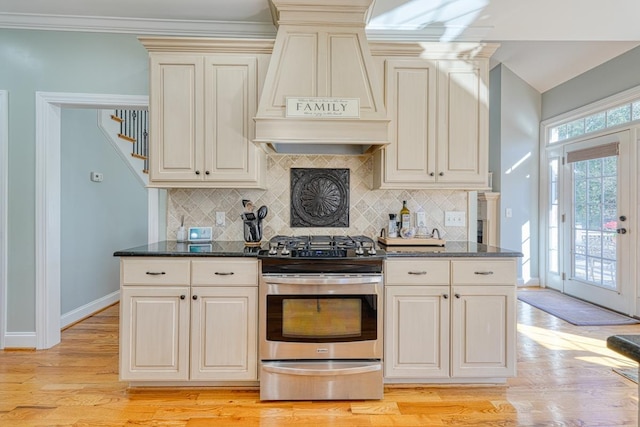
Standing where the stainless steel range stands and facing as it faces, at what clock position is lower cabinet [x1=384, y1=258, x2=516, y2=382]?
The lower cabinet is roughly at 9 o'clock from the stainless steel range.

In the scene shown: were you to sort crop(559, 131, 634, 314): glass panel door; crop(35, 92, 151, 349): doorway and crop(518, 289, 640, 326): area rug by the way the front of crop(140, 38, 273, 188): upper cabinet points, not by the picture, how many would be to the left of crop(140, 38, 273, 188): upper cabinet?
2

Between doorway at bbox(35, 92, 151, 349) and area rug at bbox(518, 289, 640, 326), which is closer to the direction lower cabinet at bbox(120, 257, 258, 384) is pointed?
the area rug

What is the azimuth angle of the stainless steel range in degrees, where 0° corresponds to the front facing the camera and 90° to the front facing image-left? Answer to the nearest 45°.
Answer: approximately 0°

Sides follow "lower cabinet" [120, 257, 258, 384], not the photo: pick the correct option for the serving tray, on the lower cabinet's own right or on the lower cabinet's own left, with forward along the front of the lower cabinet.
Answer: on the lower cabinet's own left

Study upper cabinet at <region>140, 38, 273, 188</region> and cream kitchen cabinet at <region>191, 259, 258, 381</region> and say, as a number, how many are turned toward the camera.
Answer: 2

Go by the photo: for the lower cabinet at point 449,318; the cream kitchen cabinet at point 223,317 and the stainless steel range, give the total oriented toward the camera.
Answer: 3
